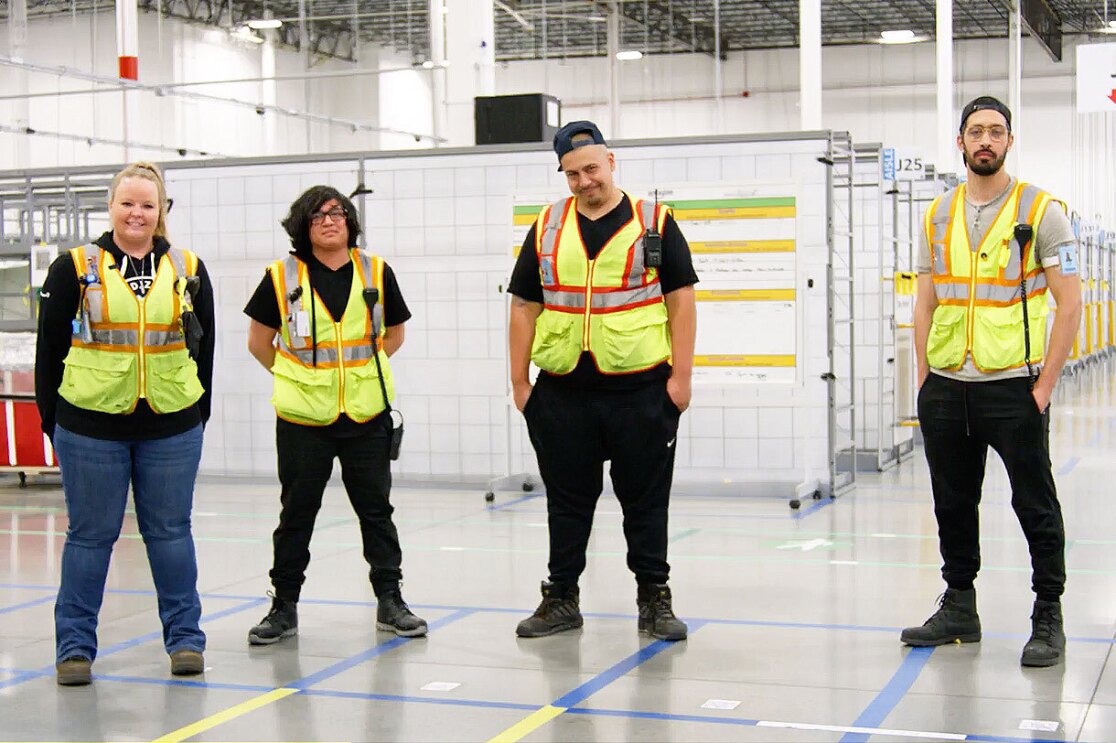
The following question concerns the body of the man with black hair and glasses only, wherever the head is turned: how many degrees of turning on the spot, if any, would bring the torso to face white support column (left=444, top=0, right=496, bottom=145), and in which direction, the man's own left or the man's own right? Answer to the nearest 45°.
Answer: approximately 180°

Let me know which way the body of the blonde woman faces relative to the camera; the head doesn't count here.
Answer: toward the camera

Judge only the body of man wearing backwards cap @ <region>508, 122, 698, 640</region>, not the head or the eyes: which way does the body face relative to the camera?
toward the camera

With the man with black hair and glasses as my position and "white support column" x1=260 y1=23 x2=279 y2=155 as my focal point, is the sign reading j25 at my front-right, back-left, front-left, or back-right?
front-right

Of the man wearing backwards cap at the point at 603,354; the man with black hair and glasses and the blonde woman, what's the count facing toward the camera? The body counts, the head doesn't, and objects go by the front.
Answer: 3

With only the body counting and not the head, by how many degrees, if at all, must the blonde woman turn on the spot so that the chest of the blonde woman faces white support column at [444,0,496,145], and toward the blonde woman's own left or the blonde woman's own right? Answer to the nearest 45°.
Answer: approximately 180°

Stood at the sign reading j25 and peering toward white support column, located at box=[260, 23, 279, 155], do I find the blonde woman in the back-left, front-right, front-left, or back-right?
back-left

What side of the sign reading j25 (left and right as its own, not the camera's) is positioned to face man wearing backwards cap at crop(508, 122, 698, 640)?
front

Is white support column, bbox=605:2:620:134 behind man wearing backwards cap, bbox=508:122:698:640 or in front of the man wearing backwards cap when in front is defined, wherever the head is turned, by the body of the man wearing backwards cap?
behind

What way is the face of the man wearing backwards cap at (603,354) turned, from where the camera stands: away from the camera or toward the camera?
toward the camera

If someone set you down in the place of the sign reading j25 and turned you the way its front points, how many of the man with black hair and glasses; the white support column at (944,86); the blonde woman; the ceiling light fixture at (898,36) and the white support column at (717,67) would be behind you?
3

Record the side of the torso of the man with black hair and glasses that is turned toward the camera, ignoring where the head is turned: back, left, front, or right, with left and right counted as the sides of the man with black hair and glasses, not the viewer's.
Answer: front

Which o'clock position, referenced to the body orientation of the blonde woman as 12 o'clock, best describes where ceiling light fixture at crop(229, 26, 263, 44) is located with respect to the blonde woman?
The ceiling light fixture is roughly at 6 o'clock from the blonde woman.

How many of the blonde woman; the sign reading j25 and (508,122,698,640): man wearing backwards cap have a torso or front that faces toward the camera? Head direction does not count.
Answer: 3

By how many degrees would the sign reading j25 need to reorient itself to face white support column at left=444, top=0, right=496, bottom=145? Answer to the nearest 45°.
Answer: approximately 90° to its right
